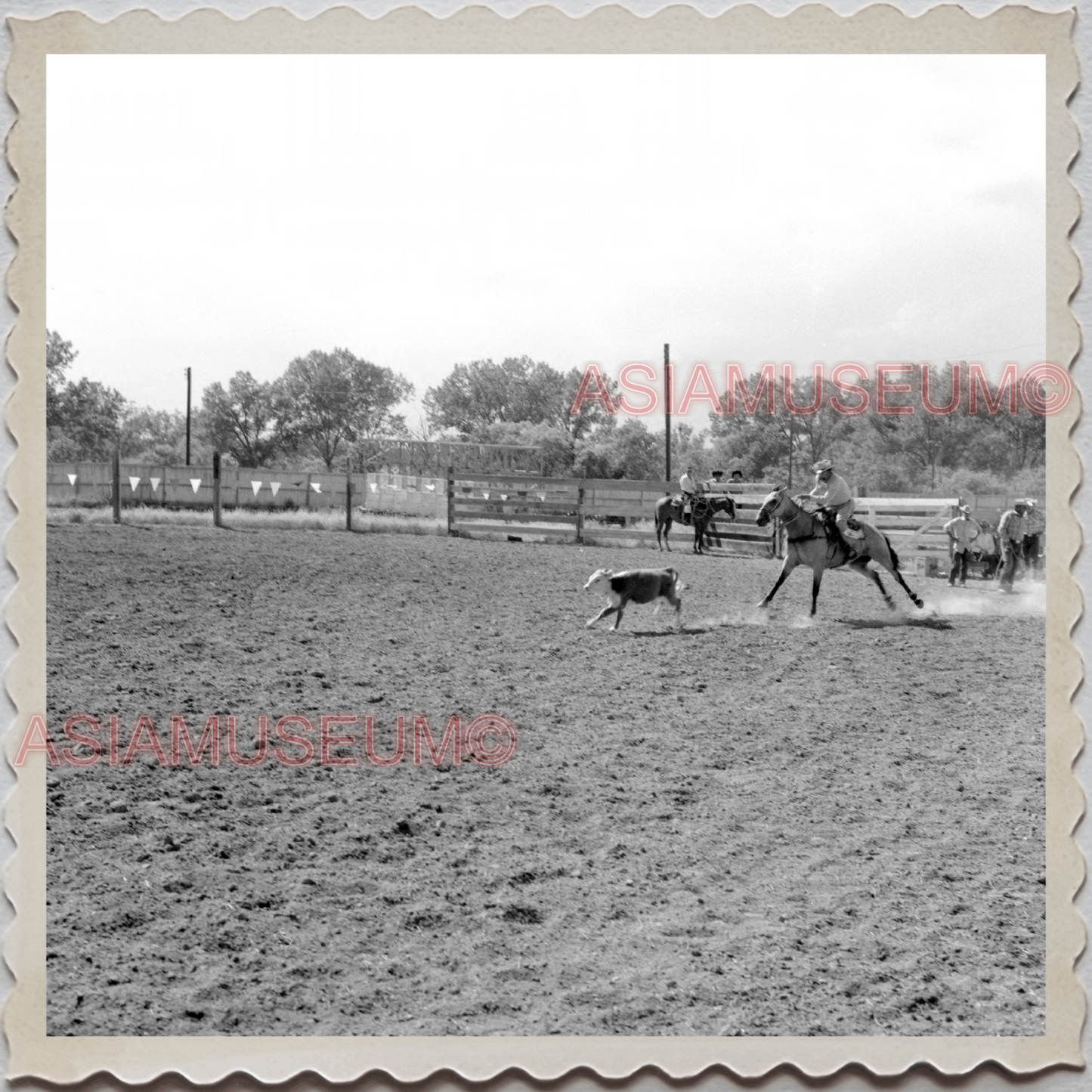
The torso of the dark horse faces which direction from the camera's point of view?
to the viewer's right

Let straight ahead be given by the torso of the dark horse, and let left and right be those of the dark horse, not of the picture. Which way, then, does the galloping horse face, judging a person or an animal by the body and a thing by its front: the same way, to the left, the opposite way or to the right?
the opposite way

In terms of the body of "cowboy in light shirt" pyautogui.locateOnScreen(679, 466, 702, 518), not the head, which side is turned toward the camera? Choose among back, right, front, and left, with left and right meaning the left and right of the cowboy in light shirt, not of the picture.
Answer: right

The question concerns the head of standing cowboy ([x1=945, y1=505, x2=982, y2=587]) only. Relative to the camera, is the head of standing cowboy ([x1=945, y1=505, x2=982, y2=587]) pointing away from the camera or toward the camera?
toward the camera

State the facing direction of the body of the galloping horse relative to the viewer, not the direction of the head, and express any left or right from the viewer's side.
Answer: facing to the left of the viewer

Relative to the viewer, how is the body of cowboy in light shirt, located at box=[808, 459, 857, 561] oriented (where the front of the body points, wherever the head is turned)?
to the viewer's left

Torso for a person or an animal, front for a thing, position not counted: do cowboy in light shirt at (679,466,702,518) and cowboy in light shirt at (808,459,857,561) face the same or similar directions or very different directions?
very different directions

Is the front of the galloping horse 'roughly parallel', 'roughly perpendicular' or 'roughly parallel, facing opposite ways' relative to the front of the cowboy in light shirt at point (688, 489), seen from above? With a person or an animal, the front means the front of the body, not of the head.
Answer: roughly parallel, facing opposite ways

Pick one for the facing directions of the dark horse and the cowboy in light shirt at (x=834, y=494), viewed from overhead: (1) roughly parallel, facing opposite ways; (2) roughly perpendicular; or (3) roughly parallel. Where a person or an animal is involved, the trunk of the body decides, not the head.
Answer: roughly parallel, facing opposite ways

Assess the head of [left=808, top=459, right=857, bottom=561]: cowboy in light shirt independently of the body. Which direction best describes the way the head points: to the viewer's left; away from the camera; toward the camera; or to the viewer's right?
to the viewer's left
